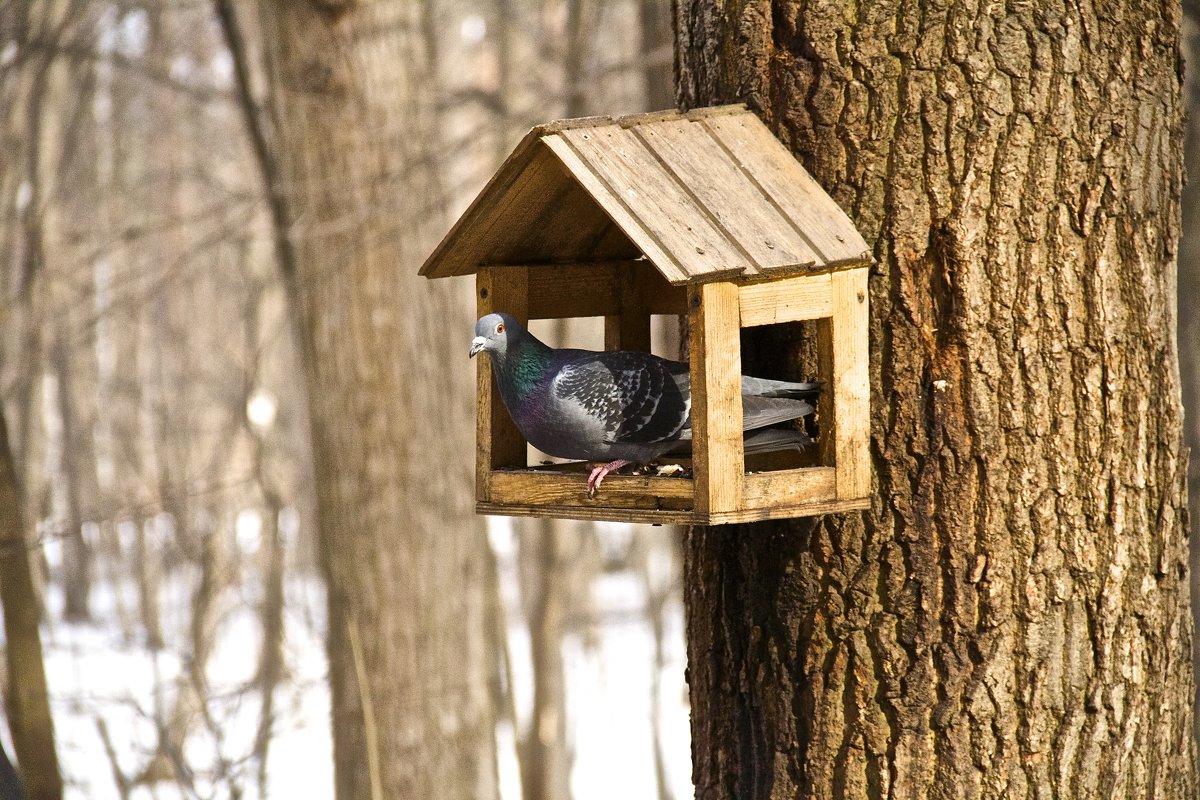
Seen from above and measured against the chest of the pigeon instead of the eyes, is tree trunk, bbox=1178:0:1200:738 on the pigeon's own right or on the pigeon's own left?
on the pigeon's own right

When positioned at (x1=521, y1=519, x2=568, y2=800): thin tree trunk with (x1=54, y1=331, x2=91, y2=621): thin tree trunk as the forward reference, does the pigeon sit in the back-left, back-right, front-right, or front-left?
back-left

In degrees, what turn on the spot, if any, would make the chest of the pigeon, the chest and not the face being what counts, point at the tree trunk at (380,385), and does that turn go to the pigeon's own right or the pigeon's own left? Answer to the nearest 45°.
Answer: approximately 90° to the pigeon's own right

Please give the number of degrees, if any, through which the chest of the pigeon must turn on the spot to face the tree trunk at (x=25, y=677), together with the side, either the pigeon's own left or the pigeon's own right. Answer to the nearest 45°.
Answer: approximately 45° to the pigeon's own right

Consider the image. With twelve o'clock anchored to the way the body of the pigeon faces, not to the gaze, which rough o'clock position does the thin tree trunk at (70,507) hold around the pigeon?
The thin tree trunk is roughly at 2 o'clock from the pigeon.

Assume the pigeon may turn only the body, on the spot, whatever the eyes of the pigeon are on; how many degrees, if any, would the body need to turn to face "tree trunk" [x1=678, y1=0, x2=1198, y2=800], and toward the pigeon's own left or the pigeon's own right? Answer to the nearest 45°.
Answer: approximately 180°

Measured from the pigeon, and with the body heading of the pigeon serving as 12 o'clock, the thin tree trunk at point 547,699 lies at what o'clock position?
The thin tree trunk is roughly at 3 o'clock from the pigeon.

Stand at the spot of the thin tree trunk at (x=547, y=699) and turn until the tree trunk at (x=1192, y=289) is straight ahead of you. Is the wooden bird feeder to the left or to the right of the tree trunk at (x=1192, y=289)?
right

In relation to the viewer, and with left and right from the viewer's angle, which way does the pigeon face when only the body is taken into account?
facing to the left of the viewer
